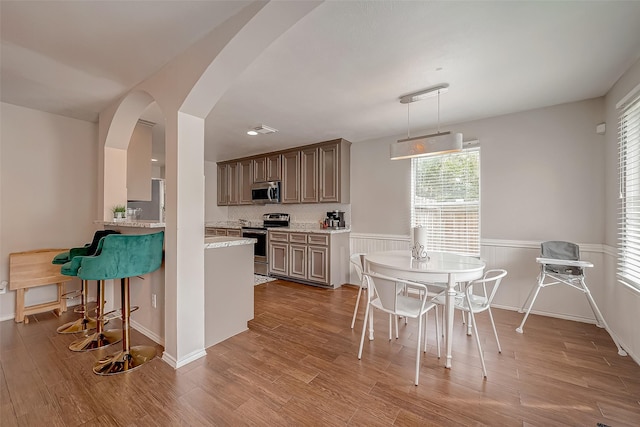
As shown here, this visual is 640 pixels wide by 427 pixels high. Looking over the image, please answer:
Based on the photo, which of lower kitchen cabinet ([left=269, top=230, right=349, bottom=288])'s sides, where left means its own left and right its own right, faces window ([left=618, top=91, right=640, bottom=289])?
left

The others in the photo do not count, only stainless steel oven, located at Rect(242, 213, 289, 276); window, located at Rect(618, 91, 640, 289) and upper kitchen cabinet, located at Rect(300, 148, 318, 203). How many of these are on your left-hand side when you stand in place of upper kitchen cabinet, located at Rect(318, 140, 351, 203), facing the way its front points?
1

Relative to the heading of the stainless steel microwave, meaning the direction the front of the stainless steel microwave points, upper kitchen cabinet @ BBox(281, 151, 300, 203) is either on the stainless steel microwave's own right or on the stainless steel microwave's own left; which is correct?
on the stainless steel microwave's own left

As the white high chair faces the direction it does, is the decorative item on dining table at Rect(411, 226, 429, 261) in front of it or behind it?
in front

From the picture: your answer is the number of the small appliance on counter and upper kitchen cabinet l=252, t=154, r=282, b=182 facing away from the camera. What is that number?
0

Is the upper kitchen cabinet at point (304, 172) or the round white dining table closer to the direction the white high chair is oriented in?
the round white dining table

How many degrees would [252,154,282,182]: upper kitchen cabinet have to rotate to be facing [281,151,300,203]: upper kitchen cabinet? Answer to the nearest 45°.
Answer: approximately 90° to its left

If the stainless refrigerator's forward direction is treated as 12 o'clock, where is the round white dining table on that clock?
The round white dining table is roughly at 1 o'clock from the stainless refrigerator.
